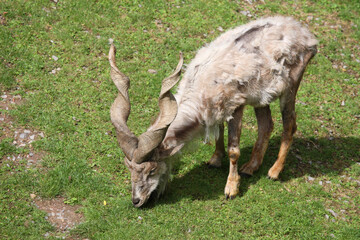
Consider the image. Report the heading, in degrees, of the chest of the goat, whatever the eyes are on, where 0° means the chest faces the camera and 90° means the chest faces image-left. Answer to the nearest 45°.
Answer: approximately 45°
